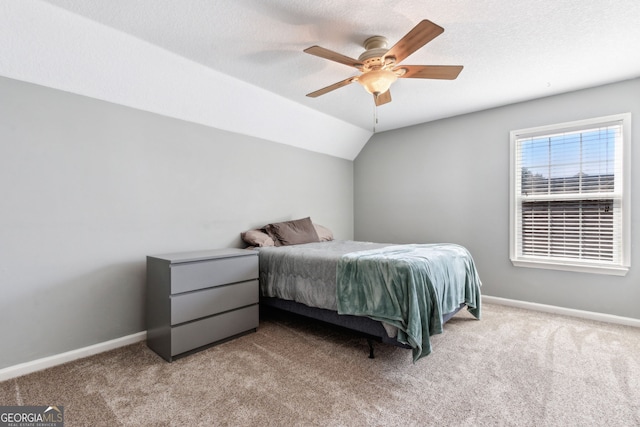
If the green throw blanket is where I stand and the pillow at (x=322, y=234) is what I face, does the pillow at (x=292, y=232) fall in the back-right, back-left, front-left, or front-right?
front-left

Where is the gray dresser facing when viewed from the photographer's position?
facing the viewer and to the right of the viewer

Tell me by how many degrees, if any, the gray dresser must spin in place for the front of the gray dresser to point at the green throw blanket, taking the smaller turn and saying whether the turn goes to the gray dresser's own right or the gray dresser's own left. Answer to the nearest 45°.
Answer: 0° — it already faces it

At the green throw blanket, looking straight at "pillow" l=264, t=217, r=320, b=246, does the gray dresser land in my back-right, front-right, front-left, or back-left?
front-left

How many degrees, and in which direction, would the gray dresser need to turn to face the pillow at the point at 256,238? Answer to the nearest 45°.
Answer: approximately 90° to its left

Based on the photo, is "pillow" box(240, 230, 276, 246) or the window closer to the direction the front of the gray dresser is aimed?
the window

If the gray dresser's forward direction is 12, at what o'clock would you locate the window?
The window is roughly at 11 o'clock from the gray dresser.

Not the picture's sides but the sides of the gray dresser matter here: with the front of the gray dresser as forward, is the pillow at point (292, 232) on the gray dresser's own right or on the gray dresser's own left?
on the gray dresser's own left

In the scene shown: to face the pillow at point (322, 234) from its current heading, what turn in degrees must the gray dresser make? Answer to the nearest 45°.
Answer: approximately 90° to its left

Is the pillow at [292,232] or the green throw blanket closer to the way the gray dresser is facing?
the green throw blanket
